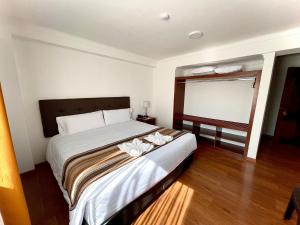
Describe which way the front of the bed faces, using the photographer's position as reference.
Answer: facing the viewer and to the right of the viewer

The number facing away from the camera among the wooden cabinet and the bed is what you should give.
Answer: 0

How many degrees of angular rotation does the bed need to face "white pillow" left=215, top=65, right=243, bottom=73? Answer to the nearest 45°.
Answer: approximately 45° to its left
